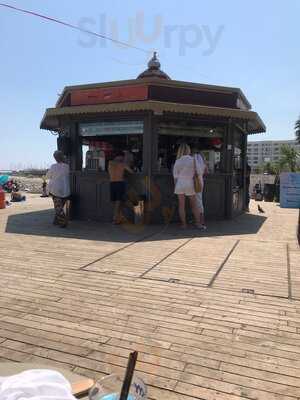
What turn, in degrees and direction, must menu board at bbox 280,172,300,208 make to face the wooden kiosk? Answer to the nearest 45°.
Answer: approximately 45° to its right

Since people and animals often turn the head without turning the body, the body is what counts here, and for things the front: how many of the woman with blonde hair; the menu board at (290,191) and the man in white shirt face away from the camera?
2

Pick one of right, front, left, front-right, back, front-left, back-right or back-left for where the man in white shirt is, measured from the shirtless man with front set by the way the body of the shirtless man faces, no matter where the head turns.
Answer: back-left

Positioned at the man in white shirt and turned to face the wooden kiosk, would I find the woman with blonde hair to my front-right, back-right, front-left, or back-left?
front-right

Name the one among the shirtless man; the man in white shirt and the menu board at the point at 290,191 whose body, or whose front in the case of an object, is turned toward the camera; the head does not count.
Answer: the menu board

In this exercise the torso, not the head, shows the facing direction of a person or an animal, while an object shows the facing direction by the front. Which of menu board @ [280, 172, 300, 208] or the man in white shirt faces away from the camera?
the man in white shirt

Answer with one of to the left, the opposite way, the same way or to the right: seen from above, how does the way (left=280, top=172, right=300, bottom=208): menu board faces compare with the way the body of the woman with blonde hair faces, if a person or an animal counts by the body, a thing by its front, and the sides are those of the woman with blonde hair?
the opposite way

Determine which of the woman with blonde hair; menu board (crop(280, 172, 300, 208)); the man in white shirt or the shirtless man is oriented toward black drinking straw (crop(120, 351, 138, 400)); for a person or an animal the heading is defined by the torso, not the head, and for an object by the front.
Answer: the menu board

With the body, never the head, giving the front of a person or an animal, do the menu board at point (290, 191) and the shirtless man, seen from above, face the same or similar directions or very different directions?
very different directions

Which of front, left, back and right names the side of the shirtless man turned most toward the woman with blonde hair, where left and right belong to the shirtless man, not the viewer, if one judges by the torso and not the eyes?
right

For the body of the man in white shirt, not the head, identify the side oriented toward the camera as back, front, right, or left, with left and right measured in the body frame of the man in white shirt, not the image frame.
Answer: back

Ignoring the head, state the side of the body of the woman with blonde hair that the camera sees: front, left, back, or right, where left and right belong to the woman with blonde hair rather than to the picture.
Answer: back

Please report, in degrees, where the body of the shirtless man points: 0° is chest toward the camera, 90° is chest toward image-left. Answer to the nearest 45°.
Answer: approximately 225°

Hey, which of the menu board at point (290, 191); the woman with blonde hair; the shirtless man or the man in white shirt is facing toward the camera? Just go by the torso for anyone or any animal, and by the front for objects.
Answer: the menu board

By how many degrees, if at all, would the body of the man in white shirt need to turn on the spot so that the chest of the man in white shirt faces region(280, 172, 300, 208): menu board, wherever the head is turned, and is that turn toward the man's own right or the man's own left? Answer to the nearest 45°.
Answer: approximately 45° to the man's own right

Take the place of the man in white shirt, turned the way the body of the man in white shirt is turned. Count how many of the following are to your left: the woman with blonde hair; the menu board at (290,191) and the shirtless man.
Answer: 0

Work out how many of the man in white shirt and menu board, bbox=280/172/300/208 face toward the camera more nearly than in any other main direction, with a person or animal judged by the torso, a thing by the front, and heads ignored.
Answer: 1

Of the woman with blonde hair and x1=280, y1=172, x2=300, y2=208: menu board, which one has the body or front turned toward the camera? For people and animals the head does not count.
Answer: the menu board
